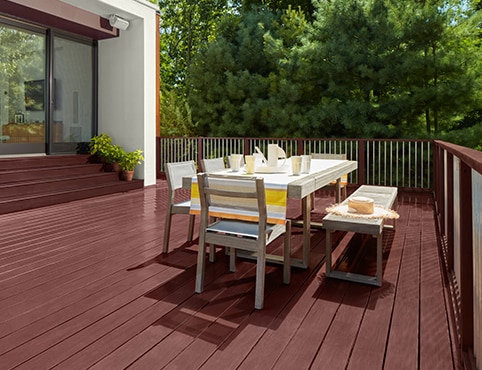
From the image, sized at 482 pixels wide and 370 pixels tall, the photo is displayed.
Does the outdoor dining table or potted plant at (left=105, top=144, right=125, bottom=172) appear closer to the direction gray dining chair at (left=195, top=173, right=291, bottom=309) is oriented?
the outdoor dining table

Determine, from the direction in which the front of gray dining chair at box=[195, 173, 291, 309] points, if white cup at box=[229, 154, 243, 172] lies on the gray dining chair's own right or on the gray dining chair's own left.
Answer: on the gray dining chair's own left

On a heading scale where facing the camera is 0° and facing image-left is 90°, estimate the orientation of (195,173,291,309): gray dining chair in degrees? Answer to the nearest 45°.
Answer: approximately 225°

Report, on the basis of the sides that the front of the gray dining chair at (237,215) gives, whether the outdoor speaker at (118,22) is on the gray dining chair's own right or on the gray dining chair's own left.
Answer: on the gray dining chair's own left
